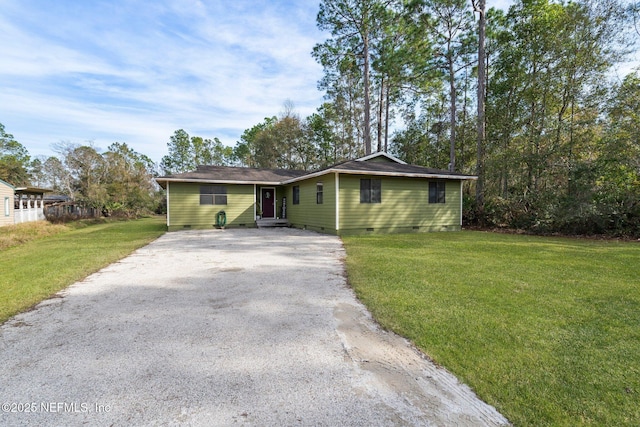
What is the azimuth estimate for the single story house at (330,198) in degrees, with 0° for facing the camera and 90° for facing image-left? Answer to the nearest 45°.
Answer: approximately 0°
